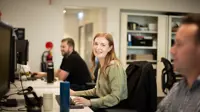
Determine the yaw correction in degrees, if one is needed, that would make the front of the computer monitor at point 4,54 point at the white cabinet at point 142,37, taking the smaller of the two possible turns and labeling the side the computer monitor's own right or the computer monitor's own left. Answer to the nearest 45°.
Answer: approximately 90° to the computer monitor's own left

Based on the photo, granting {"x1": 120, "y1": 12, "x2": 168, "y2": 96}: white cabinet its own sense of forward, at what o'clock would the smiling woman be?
The smiling woman is roughly at 12 o'clock from the white cabinet.

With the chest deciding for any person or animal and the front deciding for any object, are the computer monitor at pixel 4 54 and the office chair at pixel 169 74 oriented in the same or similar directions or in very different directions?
very different directions

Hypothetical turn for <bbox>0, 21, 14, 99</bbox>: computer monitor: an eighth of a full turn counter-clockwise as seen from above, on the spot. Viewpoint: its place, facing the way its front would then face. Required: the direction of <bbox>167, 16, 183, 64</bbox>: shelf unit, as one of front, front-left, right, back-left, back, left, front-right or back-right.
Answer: front-left

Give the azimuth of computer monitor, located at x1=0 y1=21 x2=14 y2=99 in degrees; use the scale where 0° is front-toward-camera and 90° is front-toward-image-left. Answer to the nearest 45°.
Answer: approximately 315°

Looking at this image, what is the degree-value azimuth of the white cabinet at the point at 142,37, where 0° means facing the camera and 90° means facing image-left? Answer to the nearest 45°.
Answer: approximately 0°

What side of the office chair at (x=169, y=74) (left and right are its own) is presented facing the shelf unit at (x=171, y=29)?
right

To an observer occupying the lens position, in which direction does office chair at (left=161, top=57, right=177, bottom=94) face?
facing to the left of the viewer

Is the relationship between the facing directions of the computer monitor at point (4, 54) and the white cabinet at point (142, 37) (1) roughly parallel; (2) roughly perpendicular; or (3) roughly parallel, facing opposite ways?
roughly perpendicular
